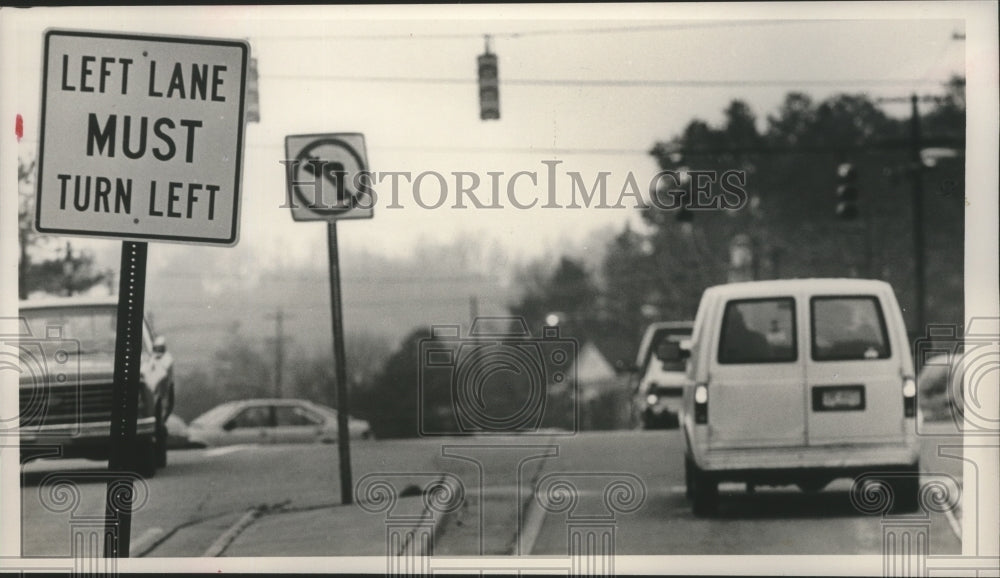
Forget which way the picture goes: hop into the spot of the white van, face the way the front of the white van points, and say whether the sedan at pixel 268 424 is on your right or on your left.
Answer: on your left

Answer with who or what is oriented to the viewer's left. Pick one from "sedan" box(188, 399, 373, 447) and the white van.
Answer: the sedan

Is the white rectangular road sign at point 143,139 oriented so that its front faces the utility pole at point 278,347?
no

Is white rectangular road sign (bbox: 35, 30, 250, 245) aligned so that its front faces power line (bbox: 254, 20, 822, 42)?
no

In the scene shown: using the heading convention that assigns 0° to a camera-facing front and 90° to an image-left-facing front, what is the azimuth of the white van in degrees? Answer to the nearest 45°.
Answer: approximately 180°

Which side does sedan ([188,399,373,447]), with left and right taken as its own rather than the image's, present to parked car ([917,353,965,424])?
back

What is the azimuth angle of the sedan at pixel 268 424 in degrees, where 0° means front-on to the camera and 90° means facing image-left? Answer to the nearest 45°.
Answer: approximately 90°

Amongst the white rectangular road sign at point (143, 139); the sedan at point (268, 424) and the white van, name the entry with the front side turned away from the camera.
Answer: the white van

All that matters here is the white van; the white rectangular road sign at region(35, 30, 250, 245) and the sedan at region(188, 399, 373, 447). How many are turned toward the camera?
1

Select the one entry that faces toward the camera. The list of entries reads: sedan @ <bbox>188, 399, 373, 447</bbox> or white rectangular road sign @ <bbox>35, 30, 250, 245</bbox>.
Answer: the white rectangular road sign

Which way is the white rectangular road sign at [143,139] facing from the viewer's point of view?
toward the camera

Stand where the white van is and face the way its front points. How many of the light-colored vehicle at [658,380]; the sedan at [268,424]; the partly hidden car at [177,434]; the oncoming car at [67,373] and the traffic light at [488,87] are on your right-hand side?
0

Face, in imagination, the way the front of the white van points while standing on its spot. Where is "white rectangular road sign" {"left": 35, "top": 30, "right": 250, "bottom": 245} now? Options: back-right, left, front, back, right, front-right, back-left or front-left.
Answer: back-left

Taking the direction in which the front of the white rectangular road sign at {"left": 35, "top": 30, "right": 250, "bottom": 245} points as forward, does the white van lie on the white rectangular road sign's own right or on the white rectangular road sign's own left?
on the white rectangular road sign's own left
